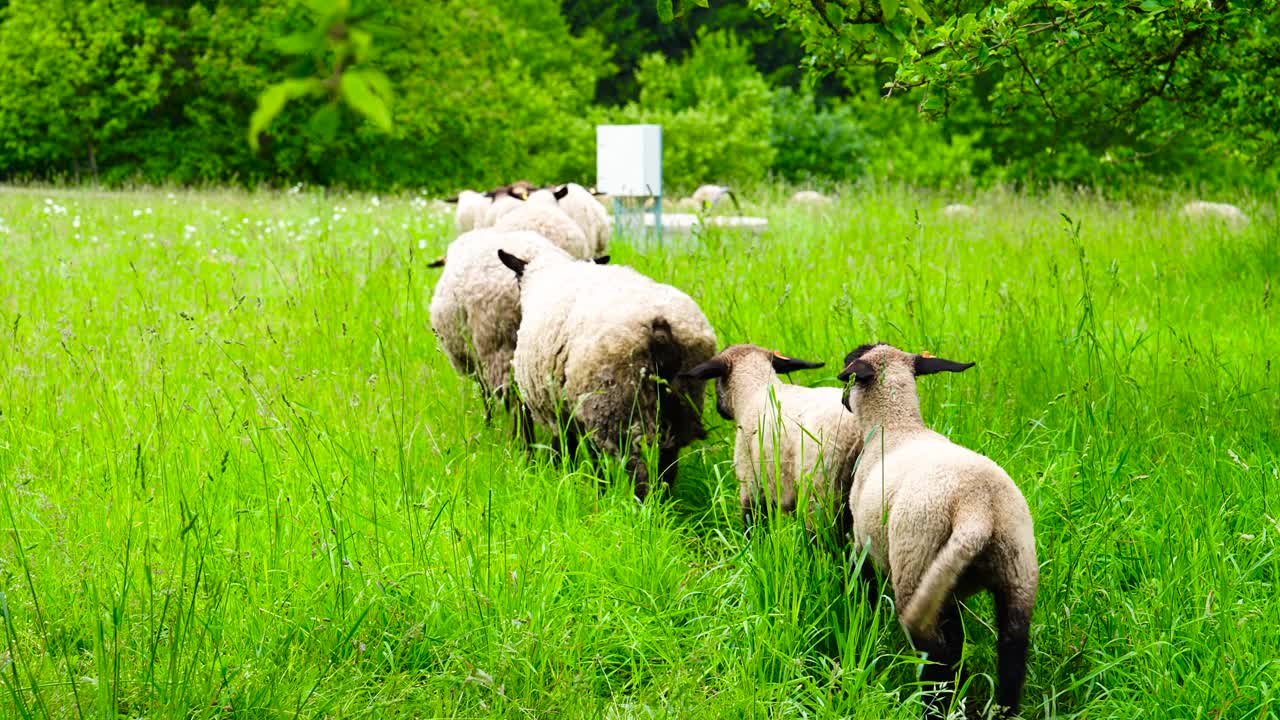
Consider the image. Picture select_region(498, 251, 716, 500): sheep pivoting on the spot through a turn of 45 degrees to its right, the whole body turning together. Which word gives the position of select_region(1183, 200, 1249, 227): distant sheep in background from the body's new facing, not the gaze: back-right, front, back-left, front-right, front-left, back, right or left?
front-right

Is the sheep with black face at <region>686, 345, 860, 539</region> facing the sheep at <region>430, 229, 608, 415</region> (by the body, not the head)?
yes

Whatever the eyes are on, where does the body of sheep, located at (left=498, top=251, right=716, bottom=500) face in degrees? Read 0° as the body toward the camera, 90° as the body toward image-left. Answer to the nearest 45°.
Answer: approximately 135°

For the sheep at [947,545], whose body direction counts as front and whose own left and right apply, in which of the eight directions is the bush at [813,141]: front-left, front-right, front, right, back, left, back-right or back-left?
front-right

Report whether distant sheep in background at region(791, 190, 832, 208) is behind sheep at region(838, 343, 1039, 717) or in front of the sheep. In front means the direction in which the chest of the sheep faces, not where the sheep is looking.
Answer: in front

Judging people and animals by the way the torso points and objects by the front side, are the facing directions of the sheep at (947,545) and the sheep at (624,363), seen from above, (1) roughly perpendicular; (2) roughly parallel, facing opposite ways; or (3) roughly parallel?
roughly parallel

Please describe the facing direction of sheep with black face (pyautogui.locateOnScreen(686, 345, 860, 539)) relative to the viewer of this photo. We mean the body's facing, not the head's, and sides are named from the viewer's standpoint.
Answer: facing away from the viewer and to the left of the viewer

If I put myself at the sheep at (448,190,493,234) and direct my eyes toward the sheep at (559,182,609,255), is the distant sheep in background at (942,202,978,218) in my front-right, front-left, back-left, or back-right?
front-left

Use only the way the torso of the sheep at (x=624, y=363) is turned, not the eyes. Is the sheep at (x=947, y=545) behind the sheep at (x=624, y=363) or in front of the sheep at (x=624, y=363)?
behind

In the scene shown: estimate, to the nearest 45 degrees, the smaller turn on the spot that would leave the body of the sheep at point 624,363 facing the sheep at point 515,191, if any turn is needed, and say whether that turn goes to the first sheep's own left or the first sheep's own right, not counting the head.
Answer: approximately 45° to the first sheep's own right

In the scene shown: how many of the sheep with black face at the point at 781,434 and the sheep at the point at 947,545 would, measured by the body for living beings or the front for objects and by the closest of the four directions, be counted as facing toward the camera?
0

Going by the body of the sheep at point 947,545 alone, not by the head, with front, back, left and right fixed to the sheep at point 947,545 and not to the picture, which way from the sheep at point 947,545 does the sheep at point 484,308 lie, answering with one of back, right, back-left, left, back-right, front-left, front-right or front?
front

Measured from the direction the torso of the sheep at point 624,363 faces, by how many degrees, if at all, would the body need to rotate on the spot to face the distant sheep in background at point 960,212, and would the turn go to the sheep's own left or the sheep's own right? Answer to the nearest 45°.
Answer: approximately 90° to the sheep's own right

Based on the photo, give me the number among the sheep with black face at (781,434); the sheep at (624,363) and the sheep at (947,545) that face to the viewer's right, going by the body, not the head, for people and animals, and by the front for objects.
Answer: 0

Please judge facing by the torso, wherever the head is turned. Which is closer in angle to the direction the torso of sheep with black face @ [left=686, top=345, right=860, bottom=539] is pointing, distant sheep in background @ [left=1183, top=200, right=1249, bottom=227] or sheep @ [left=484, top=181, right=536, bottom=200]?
the sheep

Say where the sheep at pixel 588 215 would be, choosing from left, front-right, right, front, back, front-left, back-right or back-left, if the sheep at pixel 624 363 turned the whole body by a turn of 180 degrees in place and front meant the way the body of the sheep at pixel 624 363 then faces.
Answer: back-left

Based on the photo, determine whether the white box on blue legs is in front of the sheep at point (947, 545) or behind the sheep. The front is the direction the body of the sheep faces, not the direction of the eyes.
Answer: in front
